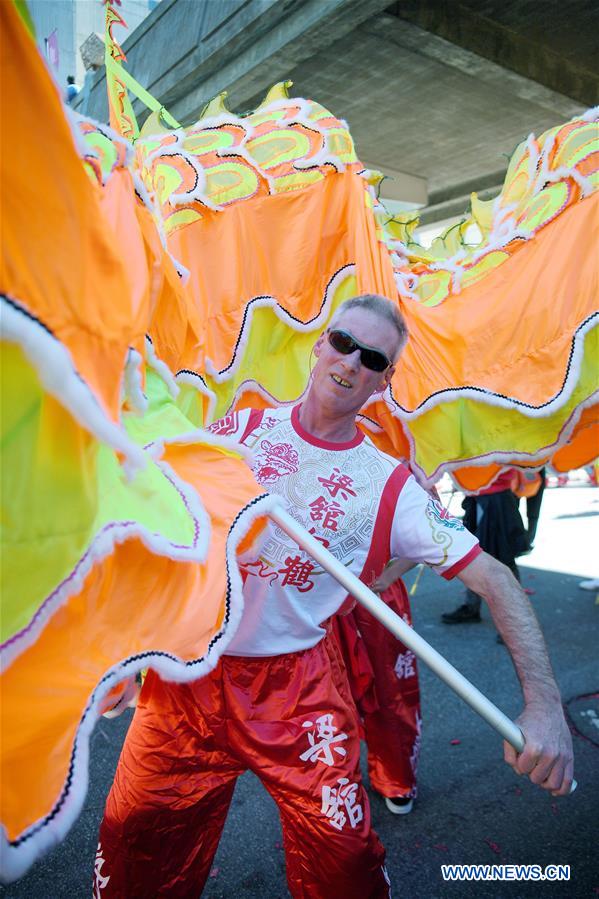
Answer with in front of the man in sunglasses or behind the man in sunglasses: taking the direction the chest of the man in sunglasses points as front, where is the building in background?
behind

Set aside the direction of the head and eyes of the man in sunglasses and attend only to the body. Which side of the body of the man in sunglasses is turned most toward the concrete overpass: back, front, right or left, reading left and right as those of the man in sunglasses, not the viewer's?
back
